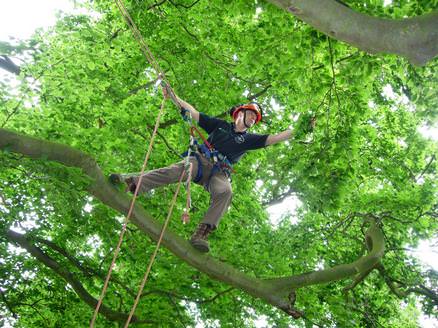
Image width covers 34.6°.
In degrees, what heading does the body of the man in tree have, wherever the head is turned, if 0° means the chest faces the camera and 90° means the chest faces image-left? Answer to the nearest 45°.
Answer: approximately 0°
